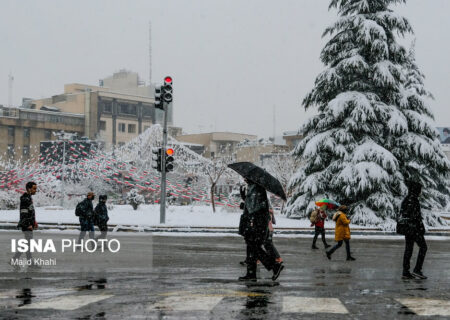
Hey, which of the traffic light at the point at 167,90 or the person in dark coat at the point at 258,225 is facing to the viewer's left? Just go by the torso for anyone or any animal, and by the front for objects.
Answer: the person in dark coat

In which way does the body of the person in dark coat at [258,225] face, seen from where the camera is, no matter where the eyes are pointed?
to the viewer's left

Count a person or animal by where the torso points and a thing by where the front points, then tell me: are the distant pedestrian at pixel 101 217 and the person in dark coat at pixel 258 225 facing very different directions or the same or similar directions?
very different directions
